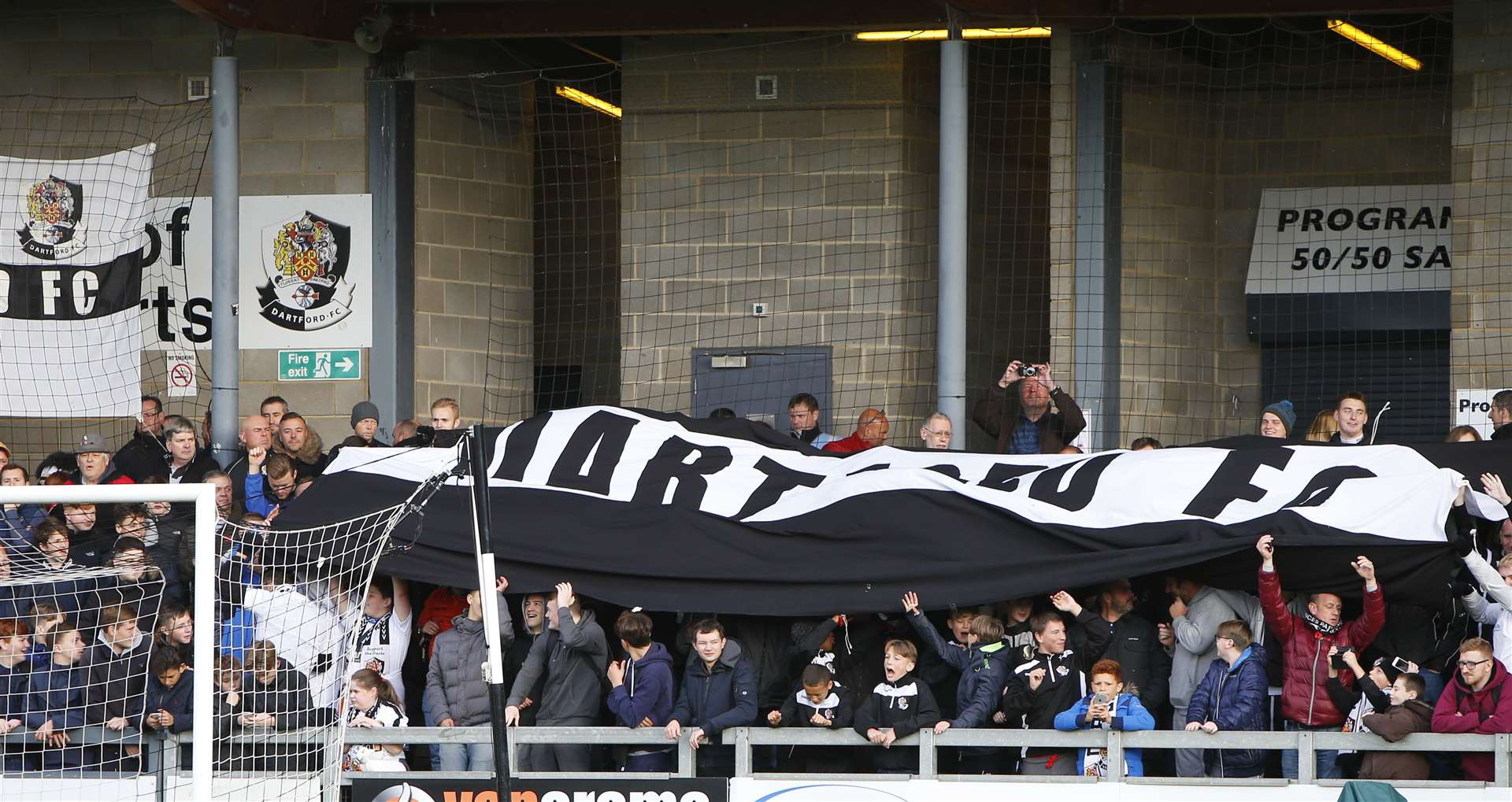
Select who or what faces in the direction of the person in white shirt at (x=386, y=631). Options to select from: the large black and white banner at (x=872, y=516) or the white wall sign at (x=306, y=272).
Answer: the white wall sign

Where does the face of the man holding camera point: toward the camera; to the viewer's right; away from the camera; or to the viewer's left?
toward the camera

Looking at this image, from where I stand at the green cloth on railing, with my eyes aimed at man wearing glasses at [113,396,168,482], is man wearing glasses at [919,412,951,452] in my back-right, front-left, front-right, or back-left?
front-right

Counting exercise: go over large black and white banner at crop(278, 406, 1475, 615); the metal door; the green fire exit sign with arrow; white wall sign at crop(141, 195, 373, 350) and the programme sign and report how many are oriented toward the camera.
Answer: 5

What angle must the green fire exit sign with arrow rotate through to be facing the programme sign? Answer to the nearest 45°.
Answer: approximately 90° to its left

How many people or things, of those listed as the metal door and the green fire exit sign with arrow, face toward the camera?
2

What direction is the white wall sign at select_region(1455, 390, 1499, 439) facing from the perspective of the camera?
toward the camera

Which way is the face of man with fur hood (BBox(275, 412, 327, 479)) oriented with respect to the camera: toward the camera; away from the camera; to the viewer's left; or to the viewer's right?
toward the camera

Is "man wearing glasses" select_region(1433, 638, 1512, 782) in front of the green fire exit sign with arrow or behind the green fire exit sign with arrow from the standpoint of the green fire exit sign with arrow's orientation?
in front

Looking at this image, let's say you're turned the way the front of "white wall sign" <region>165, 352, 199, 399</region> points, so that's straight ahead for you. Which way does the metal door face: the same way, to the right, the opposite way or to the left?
the same way

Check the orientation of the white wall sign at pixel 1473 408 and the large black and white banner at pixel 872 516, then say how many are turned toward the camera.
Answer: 2

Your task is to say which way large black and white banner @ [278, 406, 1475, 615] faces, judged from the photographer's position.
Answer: facing the viewer

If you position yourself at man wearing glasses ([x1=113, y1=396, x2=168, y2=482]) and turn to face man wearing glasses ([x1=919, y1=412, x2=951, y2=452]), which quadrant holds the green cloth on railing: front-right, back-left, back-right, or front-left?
front-right

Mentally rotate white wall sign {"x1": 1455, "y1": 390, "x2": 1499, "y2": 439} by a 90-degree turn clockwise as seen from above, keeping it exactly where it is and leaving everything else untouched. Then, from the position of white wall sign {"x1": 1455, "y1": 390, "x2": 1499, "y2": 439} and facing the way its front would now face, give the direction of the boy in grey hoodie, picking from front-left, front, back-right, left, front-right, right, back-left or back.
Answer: front-left

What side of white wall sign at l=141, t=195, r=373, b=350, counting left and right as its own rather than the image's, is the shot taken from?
front

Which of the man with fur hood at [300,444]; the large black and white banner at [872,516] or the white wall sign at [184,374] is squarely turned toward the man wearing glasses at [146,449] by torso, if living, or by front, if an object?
the white wall sign

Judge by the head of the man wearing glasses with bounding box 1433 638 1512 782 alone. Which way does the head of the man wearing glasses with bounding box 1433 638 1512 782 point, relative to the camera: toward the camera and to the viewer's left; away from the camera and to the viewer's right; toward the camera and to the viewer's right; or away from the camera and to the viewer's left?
toward the camera and to the viewer's left

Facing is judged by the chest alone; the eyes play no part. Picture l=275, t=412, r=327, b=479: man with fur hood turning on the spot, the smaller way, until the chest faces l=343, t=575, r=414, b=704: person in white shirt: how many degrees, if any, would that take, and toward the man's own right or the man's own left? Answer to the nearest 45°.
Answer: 0° — they already face them
